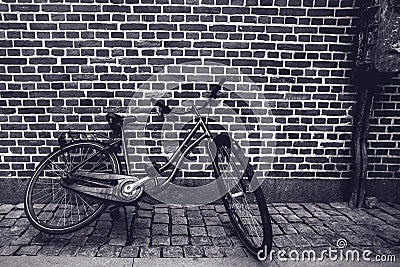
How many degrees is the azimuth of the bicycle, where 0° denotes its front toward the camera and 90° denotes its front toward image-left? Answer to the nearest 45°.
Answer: approximately 315°
